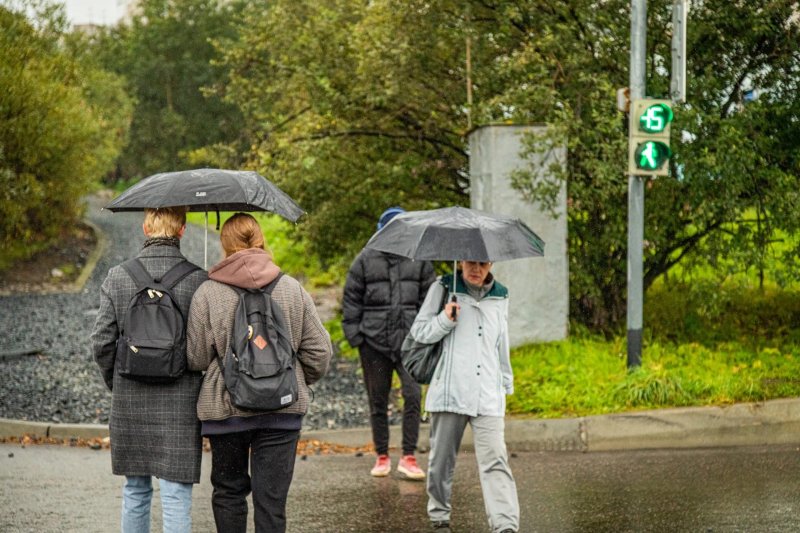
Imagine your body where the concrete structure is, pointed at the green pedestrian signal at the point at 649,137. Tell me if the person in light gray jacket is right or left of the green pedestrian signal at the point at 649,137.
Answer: right

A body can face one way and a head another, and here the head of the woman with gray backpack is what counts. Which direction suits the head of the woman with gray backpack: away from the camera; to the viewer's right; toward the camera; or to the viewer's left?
away from the camera

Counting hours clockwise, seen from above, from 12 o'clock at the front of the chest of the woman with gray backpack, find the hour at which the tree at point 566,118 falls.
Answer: The tree is roughly at 1 o'clock from the woman with gray backpack.

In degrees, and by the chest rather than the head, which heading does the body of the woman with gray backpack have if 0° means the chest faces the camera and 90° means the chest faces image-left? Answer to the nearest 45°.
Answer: approximately 180°

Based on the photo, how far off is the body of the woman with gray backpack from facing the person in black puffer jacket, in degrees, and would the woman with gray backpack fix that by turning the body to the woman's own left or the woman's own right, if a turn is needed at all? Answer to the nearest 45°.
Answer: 0° — they already face them
